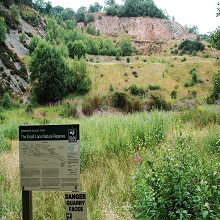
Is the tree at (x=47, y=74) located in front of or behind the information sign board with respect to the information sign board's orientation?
behind

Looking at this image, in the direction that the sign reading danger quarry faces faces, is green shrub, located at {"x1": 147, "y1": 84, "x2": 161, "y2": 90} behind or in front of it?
behind

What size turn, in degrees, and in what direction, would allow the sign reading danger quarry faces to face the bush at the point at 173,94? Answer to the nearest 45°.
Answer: approximately 180°

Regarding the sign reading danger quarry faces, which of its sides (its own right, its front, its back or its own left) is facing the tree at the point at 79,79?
back

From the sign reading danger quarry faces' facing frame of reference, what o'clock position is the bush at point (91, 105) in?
The bush is roughly at 6 o'clock from the sign reading danger quarry faces.

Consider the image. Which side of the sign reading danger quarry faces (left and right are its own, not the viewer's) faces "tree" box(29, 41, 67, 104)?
back

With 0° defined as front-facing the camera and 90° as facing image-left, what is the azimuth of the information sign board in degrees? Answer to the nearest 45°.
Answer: approximately 0°

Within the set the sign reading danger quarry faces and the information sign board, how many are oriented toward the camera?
2

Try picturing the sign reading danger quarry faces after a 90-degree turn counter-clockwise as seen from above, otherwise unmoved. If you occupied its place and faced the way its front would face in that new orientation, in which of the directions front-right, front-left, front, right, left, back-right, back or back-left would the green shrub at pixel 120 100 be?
left
